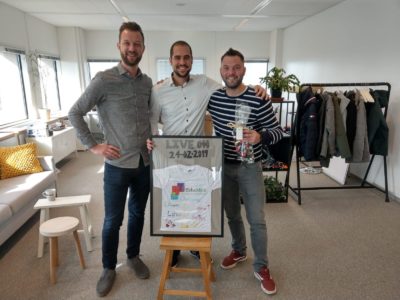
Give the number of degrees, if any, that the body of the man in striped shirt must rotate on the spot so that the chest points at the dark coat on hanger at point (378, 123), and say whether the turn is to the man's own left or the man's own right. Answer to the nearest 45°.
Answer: approximately 135° to the man's own left

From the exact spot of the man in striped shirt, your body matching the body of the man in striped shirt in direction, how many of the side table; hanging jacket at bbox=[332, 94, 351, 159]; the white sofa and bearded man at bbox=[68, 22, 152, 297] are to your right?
3

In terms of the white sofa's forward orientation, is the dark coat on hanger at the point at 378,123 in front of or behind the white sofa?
in front

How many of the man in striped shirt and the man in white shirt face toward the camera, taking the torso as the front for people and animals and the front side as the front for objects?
2

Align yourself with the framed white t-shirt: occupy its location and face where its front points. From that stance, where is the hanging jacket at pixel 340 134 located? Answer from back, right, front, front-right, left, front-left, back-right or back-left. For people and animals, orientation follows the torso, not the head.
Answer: back-left

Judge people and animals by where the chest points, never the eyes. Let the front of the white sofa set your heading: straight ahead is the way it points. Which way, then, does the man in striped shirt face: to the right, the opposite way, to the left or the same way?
to the right

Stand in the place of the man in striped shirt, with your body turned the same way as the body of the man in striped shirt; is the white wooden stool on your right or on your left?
on your right

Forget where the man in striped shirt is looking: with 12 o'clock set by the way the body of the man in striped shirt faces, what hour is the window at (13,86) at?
The window is roughly at 4 o'clock from the man in striped shirt.

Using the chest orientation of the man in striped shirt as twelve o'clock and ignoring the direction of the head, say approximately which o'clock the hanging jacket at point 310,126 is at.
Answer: The hanging jacket is roughly at 7 o'clock from the man in striped shirt.

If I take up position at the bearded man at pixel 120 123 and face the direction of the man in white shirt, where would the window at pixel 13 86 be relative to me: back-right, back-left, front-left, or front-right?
back-left

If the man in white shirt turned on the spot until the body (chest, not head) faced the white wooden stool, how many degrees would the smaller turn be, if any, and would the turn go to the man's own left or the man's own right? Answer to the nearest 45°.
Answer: approximately 90° to the man's own right
